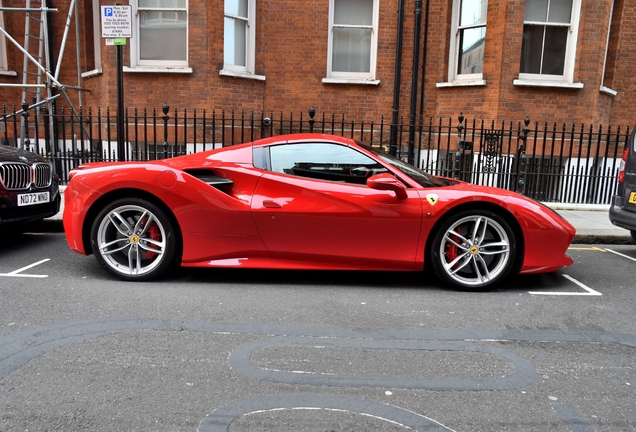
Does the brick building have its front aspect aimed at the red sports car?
yes

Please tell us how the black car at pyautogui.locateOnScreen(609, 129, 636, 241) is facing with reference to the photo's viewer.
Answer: facing away from the viewer and to the right of the viewer

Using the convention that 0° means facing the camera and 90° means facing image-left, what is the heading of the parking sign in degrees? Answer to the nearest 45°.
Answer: approximately 0°

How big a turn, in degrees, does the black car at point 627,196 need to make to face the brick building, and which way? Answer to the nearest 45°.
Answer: approximately 90° to its left

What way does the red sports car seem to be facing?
to the viewer's right

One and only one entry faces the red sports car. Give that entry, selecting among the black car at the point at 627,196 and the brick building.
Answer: the brick building

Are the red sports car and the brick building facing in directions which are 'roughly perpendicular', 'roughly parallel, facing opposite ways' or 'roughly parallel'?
roughly perpendicular

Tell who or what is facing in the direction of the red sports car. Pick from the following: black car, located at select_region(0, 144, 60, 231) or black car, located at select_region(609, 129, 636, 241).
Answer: black car, located at select_region(0, 144, 60, 231)

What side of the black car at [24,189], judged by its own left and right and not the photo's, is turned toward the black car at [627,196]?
front

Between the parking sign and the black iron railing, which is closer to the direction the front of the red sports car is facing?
the black iron railing

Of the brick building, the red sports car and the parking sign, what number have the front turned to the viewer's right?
1

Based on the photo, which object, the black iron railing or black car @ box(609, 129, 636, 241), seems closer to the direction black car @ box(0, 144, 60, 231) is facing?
the black car

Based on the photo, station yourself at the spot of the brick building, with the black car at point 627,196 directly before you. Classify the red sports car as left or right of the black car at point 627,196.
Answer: right

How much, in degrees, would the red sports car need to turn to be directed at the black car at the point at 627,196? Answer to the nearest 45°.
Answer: approximately 45° to its left

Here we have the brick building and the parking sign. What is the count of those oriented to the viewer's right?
0

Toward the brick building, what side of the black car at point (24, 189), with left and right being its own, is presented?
left
